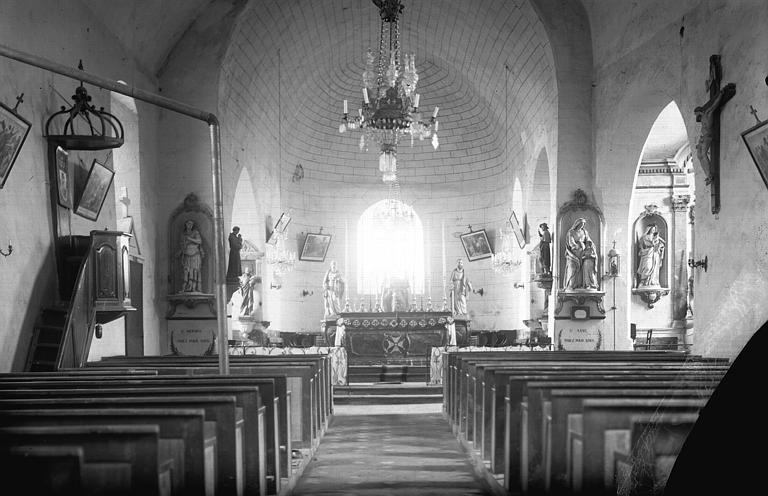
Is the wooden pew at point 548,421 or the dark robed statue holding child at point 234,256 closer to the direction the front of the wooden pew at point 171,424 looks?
the dark robed statue holding child

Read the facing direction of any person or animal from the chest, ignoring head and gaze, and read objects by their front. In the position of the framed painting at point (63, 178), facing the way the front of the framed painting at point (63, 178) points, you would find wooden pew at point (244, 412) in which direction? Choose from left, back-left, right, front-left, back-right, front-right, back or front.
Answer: front-right

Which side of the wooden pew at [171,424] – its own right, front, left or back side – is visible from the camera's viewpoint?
back

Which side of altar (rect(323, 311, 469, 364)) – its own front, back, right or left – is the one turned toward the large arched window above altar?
back

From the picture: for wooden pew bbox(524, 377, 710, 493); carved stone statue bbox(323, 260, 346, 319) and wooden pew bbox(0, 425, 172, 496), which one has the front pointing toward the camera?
the carved stone statue

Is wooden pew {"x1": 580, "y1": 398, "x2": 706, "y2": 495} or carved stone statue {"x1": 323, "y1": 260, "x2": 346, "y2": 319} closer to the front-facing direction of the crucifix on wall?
the wooden pew

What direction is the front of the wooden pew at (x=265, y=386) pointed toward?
away from the camera

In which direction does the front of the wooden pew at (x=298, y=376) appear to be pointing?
away from the camera

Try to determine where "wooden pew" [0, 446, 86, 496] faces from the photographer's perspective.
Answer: facing away from the viewer
